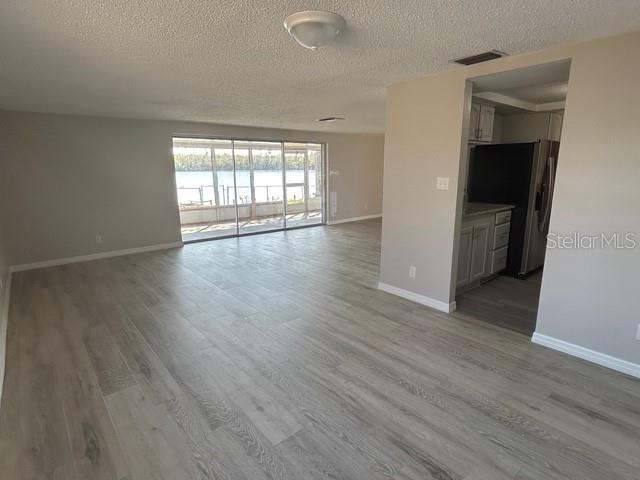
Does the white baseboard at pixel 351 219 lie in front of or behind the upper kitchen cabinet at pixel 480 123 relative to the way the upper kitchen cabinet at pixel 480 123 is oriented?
behind

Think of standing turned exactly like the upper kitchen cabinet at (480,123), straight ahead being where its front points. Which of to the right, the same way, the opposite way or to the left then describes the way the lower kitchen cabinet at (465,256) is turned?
the same way

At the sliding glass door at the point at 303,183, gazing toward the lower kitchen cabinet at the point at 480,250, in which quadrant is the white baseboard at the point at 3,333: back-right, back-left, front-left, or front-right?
front-right

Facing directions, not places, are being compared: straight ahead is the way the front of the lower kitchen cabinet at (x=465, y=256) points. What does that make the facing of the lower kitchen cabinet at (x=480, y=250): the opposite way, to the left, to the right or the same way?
the same way

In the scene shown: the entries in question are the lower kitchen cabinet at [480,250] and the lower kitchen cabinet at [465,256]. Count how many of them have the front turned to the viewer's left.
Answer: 0

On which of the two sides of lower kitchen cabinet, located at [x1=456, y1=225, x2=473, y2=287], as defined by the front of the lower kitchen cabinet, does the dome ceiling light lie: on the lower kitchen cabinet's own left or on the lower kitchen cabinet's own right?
on the lower kitchen cabinet's own right

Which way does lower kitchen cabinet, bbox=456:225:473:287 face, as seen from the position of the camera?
facing the viewer and to the right of the viewer

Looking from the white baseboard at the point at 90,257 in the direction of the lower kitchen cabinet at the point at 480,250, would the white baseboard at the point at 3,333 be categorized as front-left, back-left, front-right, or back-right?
front-right

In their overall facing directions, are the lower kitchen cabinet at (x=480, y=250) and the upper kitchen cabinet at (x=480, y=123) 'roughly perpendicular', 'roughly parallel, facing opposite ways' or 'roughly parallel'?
roughly parallel

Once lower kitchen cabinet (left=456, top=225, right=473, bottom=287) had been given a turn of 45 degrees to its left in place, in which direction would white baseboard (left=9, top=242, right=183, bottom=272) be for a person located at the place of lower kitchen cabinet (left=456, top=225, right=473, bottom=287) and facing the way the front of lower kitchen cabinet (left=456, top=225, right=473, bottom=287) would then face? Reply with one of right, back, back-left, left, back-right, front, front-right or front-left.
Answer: back

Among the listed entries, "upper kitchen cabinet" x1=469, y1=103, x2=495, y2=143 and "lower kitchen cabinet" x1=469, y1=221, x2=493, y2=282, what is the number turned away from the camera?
0

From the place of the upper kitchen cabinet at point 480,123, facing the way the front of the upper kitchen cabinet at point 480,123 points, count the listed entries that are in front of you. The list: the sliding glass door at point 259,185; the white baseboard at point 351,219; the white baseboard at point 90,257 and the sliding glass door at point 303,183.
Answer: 0

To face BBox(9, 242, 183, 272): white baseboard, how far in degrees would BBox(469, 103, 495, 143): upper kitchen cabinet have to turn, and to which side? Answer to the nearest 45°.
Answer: approximately 135° to its right

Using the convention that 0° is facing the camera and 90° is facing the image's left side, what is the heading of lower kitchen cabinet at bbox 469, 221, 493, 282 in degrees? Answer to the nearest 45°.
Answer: approximately 315°
